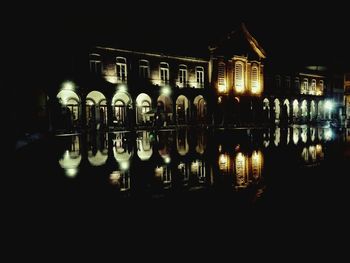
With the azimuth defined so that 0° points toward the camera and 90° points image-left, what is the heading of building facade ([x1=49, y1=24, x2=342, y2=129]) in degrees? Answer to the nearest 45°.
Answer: approximately 315°
